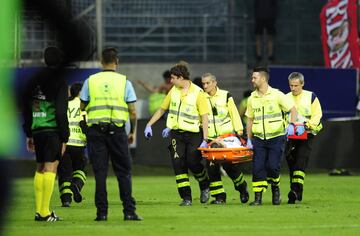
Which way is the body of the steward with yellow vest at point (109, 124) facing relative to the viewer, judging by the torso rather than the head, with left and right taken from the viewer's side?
facing away from the viewer

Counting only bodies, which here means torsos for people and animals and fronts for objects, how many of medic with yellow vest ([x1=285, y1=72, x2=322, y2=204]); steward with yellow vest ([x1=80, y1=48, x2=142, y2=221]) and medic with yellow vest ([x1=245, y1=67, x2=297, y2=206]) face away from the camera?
1

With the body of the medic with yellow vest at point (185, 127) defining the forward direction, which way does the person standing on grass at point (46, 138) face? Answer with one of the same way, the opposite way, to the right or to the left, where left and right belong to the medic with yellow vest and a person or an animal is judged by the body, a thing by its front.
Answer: the opposite way

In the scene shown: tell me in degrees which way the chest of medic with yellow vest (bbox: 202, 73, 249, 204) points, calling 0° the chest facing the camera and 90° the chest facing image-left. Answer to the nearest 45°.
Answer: approximately 45°

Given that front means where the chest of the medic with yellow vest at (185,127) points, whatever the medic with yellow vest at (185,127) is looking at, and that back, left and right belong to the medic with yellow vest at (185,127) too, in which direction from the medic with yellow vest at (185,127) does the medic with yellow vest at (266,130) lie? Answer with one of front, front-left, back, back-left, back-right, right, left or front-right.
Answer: back-left

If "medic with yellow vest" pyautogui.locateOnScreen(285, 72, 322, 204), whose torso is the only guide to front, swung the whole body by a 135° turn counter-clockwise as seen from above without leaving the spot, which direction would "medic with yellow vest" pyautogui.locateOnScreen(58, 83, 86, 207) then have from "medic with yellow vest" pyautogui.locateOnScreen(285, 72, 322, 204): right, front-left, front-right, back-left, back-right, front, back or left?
back
